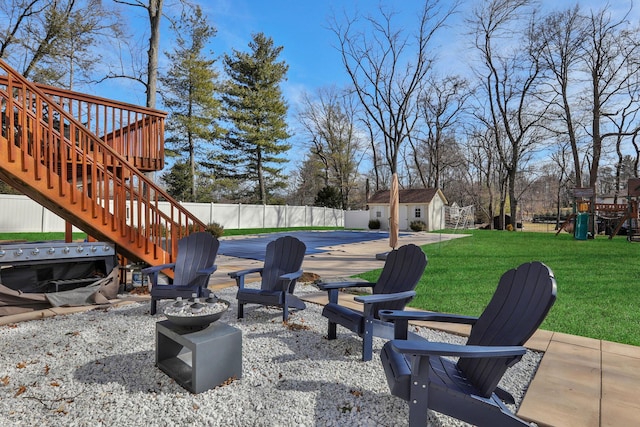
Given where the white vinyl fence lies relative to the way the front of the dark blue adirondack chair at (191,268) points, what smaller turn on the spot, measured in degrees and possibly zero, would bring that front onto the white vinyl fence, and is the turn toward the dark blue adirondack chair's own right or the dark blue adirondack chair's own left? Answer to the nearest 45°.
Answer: approximately 135° to the dark blue adirondack chair's own right

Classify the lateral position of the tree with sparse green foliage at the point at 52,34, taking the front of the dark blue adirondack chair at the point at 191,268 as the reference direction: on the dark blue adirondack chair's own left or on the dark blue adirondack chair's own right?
on the dark blue adirondack chair's own right

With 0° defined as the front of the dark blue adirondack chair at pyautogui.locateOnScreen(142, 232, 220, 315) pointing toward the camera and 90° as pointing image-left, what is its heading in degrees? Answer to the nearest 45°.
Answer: approximately 45°

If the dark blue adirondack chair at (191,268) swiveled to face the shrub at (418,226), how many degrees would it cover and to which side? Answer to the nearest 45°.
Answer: approximately 180°

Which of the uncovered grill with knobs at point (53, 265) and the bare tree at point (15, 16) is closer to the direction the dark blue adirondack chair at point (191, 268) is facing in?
the uncovered grill with knobs

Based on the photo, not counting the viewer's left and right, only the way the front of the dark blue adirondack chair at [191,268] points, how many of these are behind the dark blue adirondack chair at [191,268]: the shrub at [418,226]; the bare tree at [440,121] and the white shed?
3

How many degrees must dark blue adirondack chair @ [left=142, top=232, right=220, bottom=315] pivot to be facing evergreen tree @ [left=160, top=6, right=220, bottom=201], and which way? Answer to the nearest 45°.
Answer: approximately 135° to its right

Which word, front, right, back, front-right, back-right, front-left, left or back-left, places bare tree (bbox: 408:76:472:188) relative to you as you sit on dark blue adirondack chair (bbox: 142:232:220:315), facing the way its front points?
back

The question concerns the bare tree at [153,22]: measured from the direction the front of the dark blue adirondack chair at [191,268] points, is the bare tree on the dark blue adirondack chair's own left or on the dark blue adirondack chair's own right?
on the dark blue adirondack chair's own right

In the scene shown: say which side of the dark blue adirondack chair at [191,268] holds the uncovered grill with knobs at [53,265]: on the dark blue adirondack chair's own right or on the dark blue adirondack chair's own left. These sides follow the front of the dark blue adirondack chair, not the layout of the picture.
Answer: on the dark blue adirondack chair's own right

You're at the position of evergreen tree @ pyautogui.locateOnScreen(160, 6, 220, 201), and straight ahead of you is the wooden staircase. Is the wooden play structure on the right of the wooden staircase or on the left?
left
